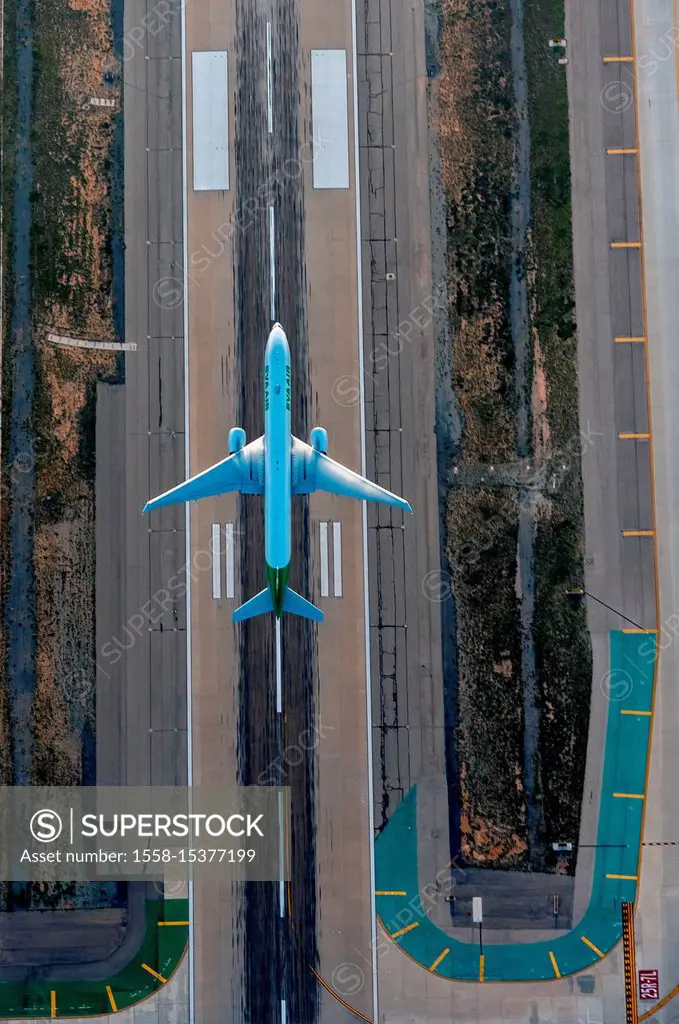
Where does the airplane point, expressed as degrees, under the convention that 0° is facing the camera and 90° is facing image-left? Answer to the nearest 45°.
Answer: approximately 180°
